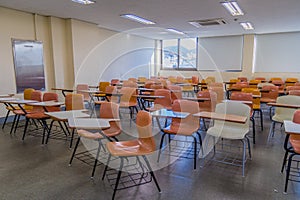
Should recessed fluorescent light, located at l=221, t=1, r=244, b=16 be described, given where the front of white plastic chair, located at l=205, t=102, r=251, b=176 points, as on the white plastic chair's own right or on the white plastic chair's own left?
on the white plastic chair's own right

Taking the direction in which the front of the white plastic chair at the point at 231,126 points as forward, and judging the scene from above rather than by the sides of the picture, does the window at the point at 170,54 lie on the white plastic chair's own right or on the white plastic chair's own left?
on the white plastic chair's own right

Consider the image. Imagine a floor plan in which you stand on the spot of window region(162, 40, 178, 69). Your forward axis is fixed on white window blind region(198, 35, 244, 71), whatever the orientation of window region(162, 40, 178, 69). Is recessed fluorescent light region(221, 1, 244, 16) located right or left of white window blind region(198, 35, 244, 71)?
right

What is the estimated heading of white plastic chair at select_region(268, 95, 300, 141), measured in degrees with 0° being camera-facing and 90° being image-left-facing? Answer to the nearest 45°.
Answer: approximately 45°

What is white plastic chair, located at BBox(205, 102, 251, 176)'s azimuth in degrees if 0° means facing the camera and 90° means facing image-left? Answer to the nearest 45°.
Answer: approximately 45°

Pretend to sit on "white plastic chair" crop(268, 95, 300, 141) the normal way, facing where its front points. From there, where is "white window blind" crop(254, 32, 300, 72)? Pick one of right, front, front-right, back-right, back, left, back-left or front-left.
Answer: back-right

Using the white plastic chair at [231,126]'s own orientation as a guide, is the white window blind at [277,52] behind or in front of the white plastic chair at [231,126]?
behind
